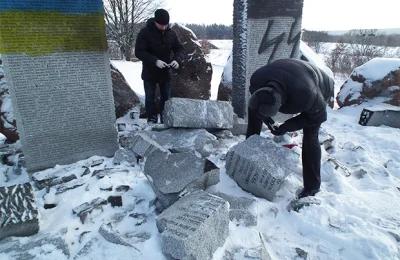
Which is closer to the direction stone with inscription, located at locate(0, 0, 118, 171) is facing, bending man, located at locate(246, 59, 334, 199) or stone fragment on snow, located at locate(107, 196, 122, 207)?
the stone fragment on snow

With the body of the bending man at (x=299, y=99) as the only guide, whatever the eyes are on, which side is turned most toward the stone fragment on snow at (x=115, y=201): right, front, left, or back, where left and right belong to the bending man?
front

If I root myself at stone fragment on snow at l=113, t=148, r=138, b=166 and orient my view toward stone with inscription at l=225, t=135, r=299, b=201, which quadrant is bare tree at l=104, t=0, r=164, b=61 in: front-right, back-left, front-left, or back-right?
back-left

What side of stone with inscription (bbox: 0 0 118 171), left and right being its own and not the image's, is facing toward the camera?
front

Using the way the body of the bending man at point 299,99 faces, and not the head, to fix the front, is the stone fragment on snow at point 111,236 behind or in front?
in front

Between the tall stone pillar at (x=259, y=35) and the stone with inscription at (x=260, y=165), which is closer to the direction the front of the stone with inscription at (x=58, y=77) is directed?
the stone with inscription

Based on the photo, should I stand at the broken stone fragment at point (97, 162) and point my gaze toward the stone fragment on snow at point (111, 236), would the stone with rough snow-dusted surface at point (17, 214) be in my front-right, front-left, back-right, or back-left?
front-right

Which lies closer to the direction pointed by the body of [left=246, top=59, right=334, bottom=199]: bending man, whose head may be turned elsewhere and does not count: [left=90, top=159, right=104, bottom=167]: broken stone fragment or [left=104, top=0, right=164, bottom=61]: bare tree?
the broken stone fragment

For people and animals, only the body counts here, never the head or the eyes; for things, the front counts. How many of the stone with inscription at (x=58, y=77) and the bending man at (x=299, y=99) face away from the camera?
0

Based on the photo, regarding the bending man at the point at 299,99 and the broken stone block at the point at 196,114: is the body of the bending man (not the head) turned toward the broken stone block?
no

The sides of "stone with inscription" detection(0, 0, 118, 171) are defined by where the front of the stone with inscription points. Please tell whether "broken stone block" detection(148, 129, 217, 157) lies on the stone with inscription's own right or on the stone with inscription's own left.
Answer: on the stone with inscription's own left

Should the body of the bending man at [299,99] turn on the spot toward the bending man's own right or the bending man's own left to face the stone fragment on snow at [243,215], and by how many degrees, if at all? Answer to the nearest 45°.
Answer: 0° — they already face it

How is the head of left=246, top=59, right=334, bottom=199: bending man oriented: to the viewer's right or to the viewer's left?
to the viewer's left

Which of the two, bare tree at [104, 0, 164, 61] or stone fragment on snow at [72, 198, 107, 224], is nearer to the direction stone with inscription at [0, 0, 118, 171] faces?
the stone fragment on snow

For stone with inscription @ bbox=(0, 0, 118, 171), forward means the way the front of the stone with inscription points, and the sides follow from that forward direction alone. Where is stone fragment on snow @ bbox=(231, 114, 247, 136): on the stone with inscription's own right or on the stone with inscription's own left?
on the stone with inscription's own left

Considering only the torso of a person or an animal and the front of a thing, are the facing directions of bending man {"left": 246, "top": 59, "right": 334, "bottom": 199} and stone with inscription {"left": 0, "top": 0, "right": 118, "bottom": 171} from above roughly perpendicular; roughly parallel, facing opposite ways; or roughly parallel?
roughly perpendicular
